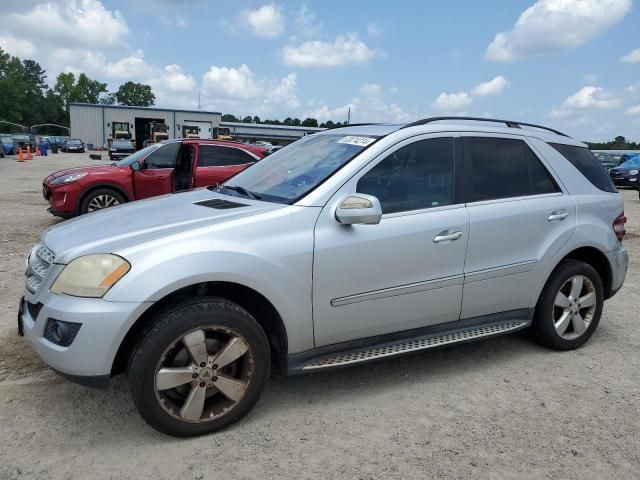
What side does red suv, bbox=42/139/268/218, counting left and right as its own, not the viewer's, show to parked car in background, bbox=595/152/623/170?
back

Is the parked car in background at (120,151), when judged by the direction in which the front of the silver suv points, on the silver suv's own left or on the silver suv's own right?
on the silver suv's own right

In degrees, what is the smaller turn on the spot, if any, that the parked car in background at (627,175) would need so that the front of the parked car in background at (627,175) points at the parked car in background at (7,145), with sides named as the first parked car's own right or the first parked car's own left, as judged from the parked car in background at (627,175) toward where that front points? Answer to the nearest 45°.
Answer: approximately 45° to the first parked car's own right

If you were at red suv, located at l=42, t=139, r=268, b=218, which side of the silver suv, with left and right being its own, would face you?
right

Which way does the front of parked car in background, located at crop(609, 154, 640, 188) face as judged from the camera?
facing the viewer and to the left of the viewer

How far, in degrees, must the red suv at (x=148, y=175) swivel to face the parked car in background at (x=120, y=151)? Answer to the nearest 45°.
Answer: approximately 135° to its right

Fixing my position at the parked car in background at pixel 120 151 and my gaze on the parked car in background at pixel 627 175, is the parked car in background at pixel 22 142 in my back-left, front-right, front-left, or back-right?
back-left

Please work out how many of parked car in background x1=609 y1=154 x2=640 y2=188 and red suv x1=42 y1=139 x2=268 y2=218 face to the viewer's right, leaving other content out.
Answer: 0

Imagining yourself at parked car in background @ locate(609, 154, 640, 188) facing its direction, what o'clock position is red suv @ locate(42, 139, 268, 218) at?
The red suv is roughly at 11 o'clock from the parked car in background.

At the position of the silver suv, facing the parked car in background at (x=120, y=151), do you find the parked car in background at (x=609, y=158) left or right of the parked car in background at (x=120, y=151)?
right
